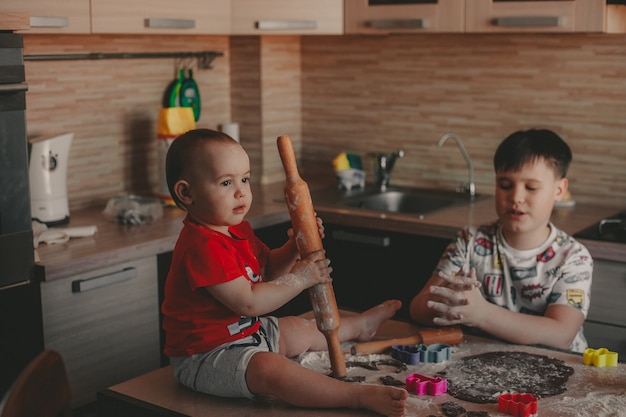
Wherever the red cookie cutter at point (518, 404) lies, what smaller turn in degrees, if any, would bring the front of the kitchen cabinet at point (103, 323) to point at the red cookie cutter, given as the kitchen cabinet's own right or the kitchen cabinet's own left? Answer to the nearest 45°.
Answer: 0° — it already faces it

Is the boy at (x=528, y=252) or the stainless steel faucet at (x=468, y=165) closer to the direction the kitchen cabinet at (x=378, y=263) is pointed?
the boy

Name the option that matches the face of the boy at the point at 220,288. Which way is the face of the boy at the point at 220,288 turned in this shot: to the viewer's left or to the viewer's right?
to the viewer's right

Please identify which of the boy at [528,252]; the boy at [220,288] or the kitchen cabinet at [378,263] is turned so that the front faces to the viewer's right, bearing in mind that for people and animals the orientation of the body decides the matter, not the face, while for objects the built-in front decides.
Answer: the boy at [220,288]

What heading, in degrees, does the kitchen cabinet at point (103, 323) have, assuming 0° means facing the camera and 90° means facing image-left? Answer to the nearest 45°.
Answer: approximately 315°

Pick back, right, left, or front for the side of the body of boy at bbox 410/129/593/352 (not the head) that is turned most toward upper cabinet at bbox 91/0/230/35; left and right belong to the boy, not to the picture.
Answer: right

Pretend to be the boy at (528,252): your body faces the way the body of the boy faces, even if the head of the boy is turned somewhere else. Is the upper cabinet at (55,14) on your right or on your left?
on your right

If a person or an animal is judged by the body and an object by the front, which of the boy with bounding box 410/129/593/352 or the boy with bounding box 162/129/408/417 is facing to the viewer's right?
the boy with bounding box 162/129/408/417

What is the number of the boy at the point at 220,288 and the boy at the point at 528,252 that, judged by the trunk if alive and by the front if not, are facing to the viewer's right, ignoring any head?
1

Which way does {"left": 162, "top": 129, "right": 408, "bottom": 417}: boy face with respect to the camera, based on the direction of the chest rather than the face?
to the viewer's right
